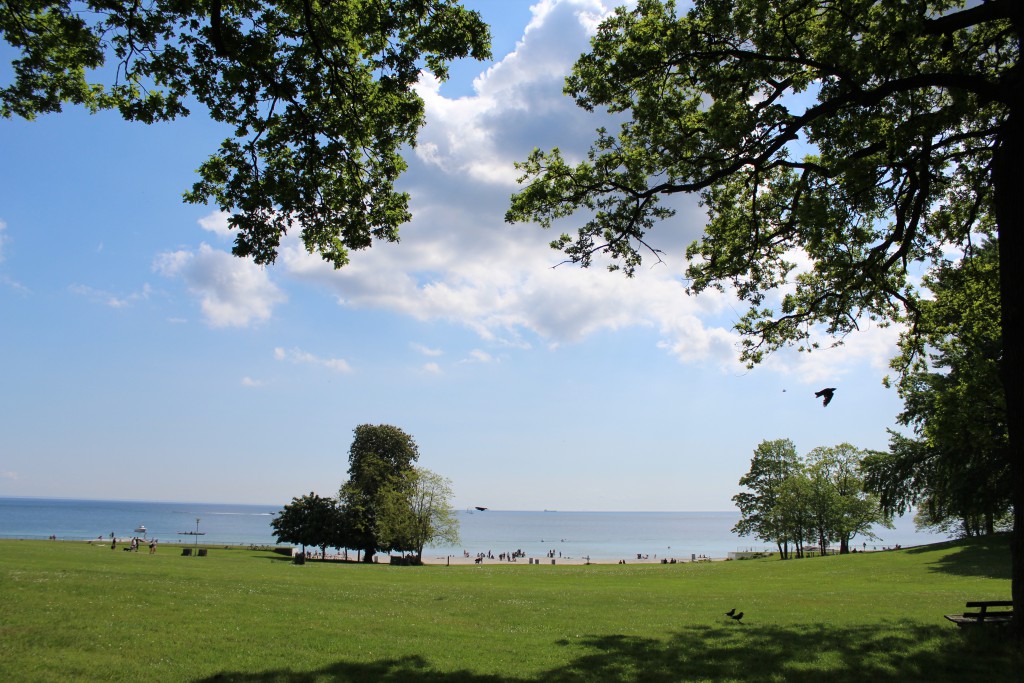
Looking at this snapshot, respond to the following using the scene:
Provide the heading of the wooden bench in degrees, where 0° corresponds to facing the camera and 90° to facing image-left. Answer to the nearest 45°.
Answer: approximately 135°
